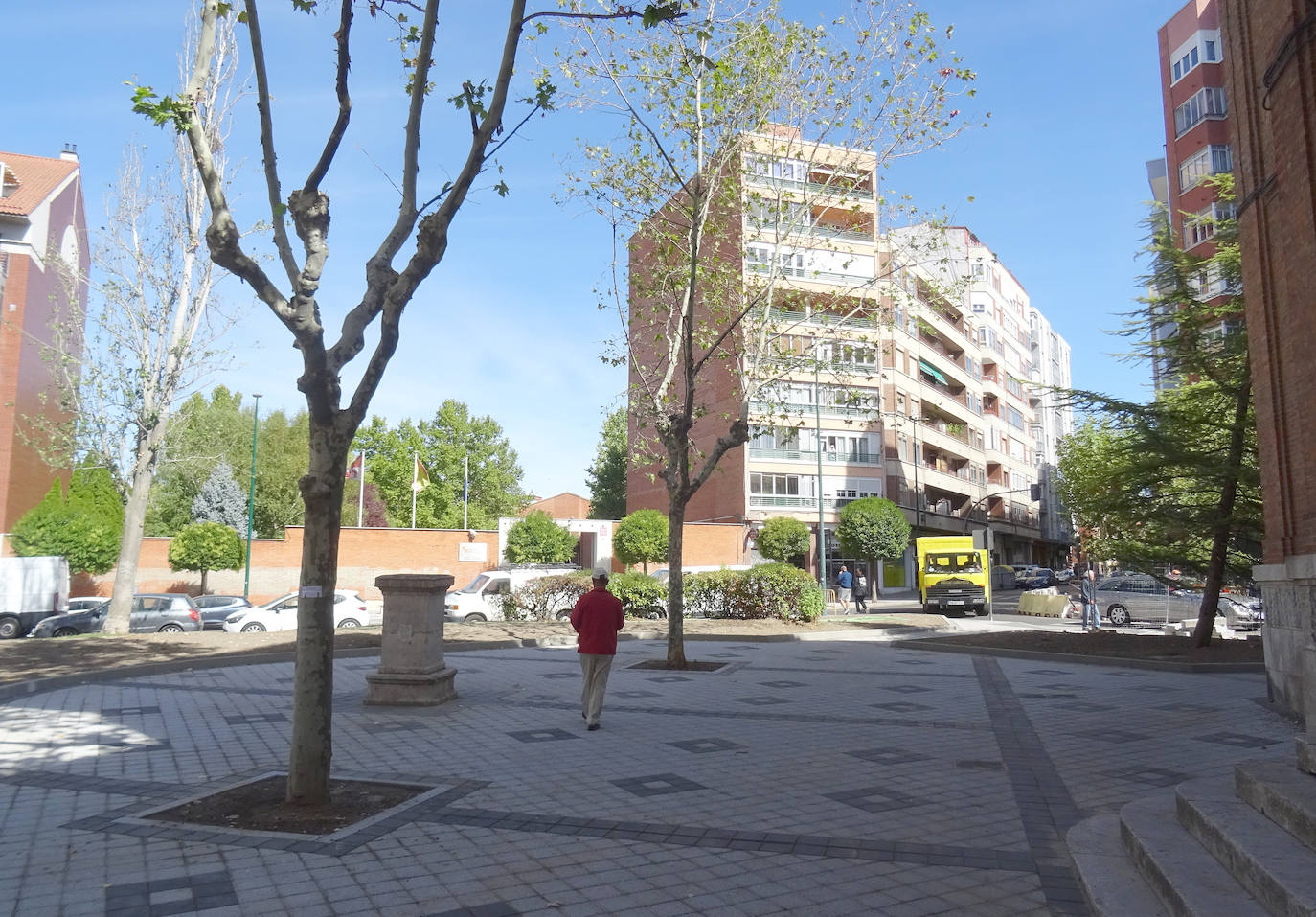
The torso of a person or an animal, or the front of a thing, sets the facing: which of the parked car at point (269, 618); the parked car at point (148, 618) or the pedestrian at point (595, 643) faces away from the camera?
the pedestrian

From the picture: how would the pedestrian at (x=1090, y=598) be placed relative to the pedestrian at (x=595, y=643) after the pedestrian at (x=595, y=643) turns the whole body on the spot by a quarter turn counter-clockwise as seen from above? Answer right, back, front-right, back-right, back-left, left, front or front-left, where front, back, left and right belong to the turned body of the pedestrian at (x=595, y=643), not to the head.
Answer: back-right

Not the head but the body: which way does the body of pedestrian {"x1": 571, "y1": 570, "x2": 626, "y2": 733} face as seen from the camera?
away from the camera

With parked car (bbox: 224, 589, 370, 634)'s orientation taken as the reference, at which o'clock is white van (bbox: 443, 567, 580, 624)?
The white van is roughly at 6 o'clock from the parked car.

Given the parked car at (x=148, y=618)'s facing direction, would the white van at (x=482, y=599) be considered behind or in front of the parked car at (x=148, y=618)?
behind

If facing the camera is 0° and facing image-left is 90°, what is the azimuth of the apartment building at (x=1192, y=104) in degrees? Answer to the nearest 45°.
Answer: approximately 45°

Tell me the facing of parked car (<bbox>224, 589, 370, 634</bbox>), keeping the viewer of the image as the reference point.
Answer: facing to the left of the viewer

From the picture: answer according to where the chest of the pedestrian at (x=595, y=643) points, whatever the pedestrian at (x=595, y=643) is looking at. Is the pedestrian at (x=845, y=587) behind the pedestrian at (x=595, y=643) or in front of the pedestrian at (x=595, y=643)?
in front

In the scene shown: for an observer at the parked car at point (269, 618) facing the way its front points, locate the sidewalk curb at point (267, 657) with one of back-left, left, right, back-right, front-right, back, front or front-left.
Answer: left

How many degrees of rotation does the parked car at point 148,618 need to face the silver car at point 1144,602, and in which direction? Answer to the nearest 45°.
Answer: approximately 135° to its left
